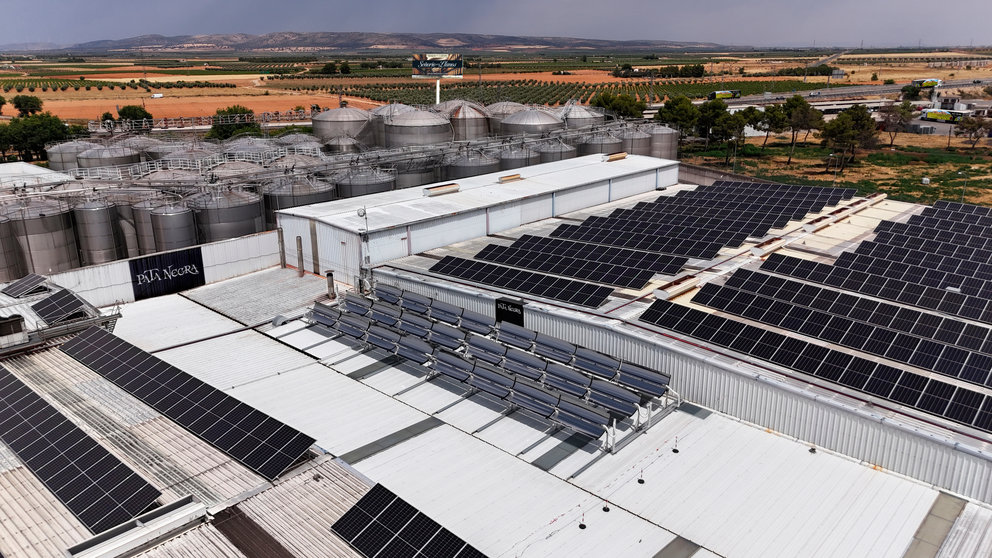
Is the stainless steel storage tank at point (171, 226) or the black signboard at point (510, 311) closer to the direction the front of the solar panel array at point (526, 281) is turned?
the black signboard

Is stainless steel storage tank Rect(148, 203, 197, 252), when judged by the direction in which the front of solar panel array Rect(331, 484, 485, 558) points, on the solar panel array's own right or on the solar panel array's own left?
on the solar panel array's own right

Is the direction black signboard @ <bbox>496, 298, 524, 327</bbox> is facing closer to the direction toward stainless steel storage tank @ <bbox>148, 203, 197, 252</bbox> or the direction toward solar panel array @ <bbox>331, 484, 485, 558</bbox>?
the solar panel array

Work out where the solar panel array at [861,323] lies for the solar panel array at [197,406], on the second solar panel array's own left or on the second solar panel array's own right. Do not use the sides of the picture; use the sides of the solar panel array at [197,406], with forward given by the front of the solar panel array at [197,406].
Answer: on the second solar panel array's own left

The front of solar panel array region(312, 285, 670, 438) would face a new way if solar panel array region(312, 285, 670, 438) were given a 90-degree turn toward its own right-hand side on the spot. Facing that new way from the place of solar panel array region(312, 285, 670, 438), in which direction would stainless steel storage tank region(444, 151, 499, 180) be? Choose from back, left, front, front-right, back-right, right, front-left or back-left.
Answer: front-right

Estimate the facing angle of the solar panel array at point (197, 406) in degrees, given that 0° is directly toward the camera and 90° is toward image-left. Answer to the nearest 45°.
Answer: approximately 45°

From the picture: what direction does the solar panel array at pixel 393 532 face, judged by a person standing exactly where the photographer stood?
facing the viewer and to the left of the viewer

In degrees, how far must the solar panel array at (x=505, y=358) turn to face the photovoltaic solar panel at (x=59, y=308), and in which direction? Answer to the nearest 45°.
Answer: approximately 45° to its right

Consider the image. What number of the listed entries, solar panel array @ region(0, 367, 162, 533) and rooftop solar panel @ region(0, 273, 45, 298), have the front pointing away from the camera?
0

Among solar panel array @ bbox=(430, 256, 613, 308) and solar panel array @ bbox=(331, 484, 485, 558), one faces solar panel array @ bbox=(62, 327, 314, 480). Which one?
solar panel array @ bbox=(430, 256, 613, 308)

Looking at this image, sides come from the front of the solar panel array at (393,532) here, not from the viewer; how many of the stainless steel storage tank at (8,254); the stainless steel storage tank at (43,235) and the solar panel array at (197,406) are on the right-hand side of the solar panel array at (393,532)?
3

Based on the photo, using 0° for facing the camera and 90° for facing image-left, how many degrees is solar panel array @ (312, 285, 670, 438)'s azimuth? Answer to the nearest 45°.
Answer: approximately 45°
